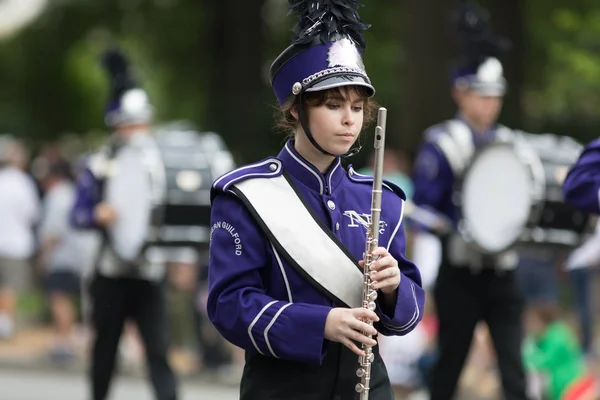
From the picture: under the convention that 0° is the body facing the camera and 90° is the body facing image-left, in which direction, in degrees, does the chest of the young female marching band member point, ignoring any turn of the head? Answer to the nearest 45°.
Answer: approximately 315°

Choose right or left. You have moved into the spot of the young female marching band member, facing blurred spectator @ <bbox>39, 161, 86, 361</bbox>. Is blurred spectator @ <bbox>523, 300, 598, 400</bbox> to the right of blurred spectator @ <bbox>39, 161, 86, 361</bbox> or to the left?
right

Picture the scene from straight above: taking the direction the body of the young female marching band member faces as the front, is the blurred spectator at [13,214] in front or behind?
behind

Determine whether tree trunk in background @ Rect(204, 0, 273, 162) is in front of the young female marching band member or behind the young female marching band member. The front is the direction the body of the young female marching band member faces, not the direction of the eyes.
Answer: behind

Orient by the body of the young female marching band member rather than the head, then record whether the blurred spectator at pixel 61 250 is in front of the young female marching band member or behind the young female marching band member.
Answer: behind

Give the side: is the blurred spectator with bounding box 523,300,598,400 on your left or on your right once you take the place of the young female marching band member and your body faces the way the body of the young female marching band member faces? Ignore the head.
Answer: on your left

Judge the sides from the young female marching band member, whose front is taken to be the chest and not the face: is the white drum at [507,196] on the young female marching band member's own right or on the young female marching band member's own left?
on the young female marching band member's own left
